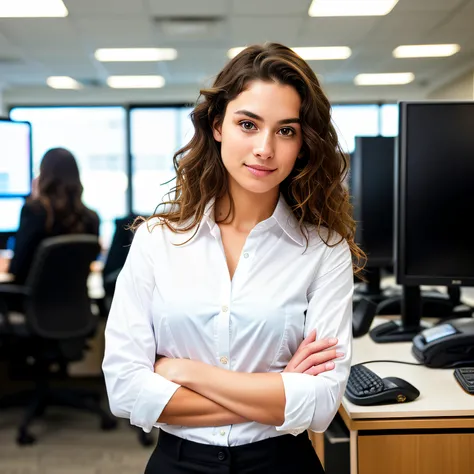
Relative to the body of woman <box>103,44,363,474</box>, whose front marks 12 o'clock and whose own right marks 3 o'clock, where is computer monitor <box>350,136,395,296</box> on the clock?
The computer monitor is roughly at 7 o'clock from the woman.

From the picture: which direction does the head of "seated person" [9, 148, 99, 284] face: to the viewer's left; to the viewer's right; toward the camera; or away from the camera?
away from the camera

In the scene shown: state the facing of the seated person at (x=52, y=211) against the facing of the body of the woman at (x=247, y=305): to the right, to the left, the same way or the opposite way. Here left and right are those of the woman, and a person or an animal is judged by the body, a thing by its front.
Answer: the opposite way

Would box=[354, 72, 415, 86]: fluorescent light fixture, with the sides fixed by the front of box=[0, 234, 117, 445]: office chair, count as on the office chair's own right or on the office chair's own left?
on the office chair's own right

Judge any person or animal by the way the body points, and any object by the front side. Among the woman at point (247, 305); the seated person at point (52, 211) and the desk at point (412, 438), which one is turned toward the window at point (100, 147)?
the seated person

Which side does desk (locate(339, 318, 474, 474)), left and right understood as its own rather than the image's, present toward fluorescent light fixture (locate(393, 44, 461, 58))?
back

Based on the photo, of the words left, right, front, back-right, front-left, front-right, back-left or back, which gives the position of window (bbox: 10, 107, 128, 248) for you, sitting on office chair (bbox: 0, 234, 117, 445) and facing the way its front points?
front-right

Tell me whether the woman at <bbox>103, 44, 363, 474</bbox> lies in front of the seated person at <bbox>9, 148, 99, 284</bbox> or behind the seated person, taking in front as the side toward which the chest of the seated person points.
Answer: behind

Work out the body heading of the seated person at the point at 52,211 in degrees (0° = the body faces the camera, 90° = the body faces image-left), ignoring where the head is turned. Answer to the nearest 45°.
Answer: approximately 180°

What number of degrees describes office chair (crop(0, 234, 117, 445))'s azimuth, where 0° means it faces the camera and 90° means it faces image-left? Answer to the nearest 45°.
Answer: approximately 135°
